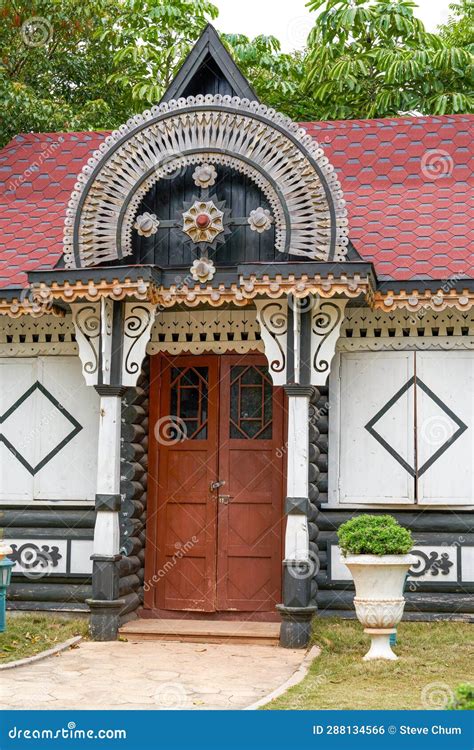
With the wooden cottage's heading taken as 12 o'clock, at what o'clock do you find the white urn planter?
The white urn planter is roughly at 11 o'clock from the wooden cottage.

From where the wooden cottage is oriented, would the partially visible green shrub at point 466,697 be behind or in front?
in front

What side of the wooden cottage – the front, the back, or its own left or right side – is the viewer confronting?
front

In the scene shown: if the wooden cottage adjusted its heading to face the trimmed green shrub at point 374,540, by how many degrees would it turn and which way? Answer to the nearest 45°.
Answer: approximately 45° to its left
